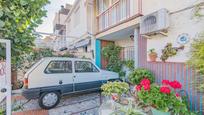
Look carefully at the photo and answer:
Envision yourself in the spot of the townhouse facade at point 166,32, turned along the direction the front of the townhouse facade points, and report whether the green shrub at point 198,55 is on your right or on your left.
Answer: on your left

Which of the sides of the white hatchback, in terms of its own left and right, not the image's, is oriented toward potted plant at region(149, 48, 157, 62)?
front

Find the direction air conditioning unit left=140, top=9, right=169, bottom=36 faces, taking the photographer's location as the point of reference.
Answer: facing the viewer and to the left of the viewer

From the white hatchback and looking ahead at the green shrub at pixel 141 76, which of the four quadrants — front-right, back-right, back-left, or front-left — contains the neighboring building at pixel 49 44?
back-left

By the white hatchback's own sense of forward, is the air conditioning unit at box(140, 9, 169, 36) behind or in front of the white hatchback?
in front

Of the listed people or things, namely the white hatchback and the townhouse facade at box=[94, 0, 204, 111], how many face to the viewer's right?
1

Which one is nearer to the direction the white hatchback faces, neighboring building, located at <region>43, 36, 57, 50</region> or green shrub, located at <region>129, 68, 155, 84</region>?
the green shrub

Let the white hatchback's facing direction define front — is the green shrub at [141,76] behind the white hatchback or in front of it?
in front

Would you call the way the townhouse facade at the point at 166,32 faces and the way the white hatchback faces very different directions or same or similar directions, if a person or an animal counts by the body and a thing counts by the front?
very different directions

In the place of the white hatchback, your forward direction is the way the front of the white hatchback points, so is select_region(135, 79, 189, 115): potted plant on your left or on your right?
on your right

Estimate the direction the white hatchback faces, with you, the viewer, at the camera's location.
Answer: facing to the right of the viewer

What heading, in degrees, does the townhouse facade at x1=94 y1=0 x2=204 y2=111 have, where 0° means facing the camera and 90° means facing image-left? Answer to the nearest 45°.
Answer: approximately 45°

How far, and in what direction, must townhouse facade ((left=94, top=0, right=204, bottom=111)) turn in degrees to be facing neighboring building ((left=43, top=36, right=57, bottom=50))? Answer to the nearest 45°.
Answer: approximately 90° to its right

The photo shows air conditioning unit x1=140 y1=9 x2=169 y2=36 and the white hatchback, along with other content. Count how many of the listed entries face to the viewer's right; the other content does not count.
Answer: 1

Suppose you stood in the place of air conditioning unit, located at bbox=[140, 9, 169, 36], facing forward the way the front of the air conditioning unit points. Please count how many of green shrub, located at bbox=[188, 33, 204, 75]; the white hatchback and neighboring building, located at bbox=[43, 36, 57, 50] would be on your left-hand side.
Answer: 1
